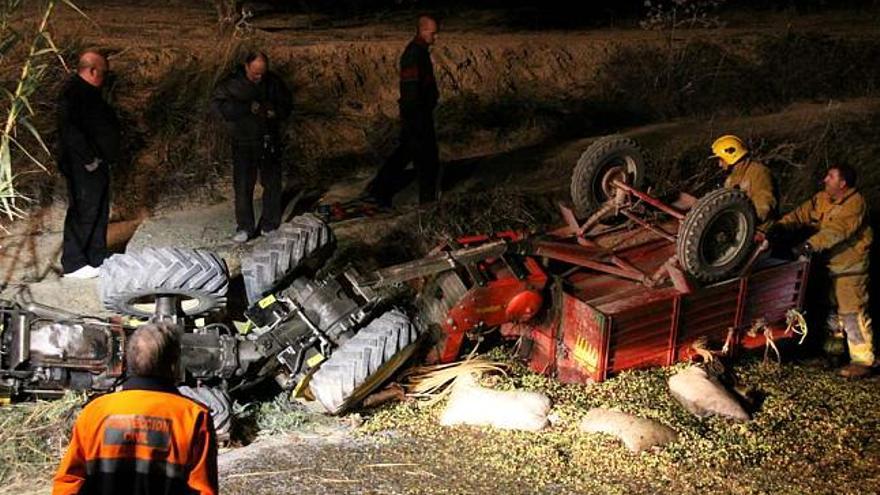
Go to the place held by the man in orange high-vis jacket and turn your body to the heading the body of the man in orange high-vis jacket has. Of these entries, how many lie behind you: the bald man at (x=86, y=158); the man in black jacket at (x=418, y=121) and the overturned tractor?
0

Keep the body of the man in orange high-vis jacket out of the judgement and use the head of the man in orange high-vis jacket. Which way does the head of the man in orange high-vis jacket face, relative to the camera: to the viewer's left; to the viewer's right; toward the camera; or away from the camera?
away from the camera

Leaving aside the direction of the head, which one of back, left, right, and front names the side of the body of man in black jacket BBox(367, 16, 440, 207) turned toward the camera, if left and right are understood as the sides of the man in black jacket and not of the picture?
right

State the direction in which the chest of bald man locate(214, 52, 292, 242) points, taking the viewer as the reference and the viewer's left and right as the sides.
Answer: facing the viewer

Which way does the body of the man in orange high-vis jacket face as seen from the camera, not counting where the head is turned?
away from the camera

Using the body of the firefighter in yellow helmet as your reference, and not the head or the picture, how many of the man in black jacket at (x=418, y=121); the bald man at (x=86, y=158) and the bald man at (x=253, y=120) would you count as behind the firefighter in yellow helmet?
0

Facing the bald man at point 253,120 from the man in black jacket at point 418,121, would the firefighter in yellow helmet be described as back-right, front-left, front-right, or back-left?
back-left

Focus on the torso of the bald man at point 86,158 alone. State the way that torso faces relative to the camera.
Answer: to the viewer's right

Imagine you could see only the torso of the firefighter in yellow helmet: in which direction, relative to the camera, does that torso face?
to the viewer's left

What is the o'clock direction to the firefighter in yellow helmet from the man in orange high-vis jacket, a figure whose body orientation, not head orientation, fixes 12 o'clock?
The firefighter in yellow helmet is roughly at 2 o'clock from the man in orange high-vis jacket.

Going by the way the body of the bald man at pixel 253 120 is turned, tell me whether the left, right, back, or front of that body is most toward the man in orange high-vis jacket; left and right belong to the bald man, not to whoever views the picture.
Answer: front

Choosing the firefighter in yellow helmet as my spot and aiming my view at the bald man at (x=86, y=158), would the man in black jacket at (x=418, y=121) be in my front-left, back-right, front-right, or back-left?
front-right

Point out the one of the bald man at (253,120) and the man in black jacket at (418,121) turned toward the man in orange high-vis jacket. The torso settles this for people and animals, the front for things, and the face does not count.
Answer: the bald man
